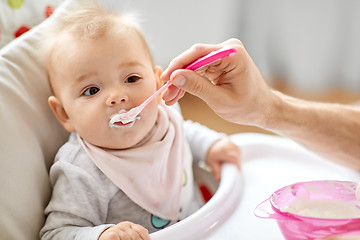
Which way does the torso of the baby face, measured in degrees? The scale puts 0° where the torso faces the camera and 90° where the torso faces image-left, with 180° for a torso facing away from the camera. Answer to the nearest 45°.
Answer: approximately 315°

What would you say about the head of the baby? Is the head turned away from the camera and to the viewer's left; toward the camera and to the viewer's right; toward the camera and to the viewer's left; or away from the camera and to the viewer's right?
toward the camera and to the viewer's right
